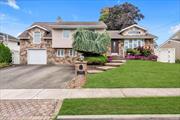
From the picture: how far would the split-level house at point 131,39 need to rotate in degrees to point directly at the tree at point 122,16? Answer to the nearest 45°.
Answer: approximately 180°

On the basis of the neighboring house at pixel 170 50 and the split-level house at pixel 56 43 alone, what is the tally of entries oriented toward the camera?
2

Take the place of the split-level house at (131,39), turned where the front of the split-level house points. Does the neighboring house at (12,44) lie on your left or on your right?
on your right

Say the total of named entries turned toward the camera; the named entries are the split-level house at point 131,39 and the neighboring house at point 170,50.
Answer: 2

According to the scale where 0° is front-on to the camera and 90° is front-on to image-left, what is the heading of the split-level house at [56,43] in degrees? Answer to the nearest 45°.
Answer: approximately 0°

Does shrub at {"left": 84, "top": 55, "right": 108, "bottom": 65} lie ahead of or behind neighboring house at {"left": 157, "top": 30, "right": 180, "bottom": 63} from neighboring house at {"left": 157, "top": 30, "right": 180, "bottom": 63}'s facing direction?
ahead
